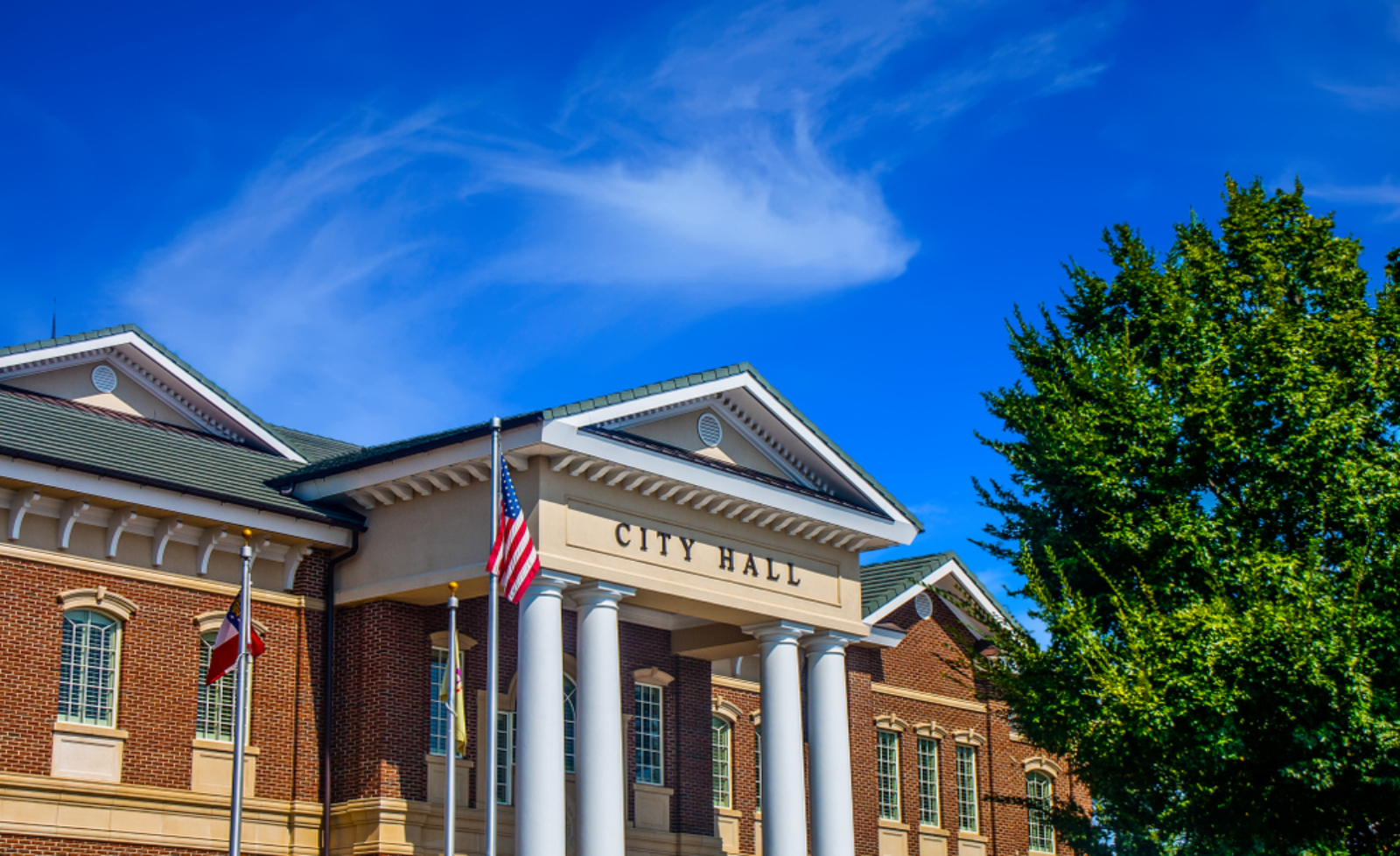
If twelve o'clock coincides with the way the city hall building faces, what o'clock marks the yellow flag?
The yellow flag is roughly at 1 o'clock from the city hall building.

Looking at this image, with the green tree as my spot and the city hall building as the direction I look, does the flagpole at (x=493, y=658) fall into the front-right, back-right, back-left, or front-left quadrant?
front-left

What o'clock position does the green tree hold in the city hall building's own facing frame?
The green tree is roughly at 11 o'clock from the city hall building.

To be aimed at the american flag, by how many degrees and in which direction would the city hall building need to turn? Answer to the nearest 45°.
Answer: approximately 45° to its right

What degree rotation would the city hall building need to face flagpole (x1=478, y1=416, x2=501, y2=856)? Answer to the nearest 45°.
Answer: approximately 45° to its right

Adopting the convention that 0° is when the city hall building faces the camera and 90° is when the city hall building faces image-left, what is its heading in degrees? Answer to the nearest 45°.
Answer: approximately 315°

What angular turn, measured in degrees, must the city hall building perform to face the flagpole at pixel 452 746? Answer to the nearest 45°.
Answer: approximately 45° to its right
